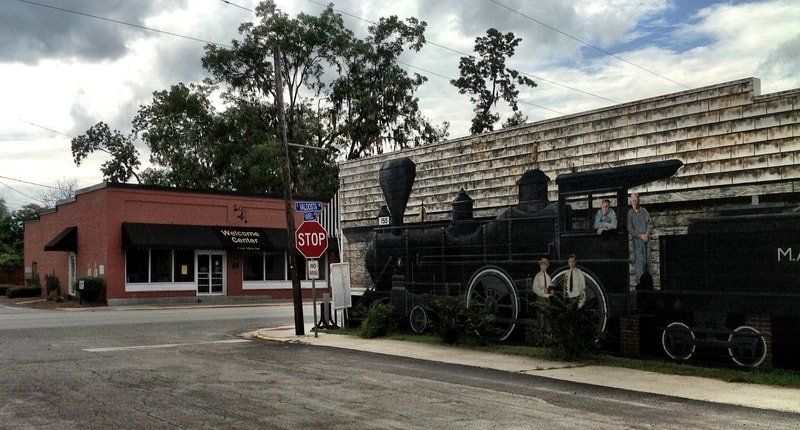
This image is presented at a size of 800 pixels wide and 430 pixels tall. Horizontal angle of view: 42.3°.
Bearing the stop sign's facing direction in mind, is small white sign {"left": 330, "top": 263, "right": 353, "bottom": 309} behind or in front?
behind

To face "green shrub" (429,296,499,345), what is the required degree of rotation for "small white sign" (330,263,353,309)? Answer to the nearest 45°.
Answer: approximately 45° to its left

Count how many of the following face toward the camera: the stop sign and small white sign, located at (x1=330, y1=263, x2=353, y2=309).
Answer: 2

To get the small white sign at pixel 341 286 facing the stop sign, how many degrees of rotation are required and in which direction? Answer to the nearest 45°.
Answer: approximately 45° to its right

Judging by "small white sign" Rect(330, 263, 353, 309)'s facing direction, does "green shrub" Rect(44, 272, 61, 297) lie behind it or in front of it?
behind

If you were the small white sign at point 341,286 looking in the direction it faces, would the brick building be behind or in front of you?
behind

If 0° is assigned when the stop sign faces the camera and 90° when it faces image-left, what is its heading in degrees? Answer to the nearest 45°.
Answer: approximately 0°

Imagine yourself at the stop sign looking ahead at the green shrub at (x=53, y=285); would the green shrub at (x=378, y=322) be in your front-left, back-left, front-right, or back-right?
back-right

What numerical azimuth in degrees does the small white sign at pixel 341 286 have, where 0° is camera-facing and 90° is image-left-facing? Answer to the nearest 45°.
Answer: approximately 0°
